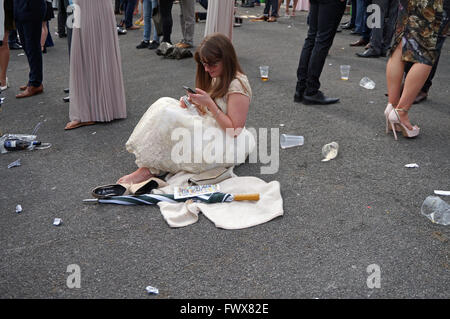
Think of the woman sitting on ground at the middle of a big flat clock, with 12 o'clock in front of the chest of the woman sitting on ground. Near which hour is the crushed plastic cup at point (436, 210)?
The crushed plastic cup is roughly at 7 o'clock from the woman sitting on ground.

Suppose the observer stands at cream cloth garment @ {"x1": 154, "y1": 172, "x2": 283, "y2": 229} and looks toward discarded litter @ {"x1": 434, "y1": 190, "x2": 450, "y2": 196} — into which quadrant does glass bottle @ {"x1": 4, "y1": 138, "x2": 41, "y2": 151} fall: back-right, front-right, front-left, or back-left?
back-left

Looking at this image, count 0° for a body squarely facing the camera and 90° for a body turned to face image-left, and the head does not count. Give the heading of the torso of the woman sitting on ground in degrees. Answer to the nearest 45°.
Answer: approximately 90°

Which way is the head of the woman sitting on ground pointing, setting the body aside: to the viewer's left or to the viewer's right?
to the viewer's left

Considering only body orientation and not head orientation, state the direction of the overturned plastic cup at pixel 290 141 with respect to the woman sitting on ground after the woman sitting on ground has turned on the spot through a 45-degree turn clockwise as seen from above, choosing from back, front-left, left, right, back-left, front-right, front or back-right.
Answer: right

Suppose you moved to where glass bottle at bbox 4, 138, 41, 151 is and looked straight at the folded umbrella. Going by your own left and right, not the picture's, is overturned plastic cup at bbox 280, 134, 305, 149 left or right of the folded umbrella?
left

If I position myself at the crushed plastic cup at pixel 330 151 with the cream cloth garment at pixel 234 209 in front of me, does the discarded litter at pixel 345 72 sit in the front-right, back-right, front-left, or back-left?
back-right
